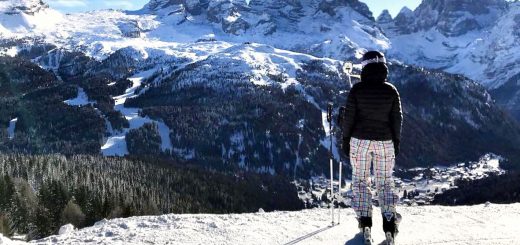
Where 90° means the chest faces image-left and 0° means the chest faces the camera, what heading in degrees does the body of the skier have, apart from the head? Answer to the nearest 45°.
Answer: approximately 180°

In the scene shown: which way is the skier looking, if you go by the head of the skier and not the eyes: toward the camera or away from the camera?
away from the camera
